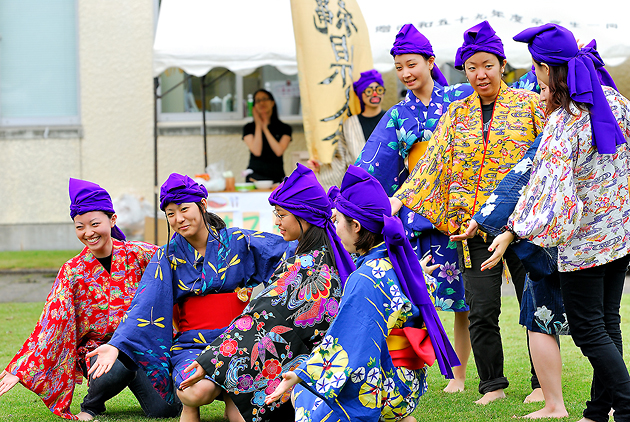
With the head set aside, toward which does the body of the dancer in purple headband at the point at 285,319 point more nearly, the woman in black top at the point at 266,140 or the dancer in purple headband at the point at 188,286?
the dancer in purple headband

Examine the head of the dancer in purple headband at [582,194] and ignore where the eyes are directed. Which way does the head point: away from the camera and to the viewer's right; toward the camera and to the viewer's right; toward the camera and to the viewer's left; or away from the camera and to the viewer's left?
away from the camera and to the viewer's left

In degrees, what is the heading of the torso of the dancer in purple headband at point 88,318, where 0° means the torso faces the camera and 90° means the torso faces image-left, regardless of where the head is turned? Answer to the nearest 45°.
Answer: approximately 0°

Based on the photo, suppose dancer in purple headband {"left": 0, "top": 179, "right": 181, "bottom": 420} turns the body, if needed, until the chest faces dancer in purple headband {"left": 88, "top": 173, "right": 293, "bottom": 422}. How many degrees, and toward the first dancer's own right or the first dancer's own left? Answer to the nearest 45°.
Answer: approximately 45° to the first dancer's own left

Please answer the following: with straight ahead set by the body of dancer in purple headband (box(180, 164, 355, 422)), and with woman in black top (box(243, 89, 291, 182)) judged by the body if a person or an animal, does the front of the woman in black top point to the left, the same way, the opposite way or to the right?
to the left

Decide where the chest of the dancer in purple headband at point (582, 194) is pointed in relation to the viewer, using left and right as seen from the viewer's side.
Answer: facing away from the viewer and to the left of the viewer

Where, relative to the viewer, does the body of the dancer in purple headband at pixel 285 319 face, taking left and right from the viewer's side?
facing to the left of the viewer

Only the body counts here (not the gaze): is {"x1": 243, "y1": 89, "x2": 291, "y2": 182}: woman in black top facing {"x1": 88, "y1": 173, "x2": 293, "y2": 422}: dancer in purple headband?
yes

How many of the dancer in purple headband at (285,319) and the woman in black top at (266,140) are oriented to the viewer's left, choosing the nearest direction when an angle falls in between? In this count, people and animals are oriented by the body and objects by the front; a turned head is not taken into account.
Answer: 1

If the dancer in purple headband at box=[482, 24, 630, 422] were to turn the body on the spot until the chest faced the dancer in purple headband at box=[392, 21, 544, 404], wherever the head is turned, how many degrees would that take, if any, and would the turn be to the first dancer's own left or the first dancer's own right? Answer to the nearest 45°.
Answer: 0° — they already face them

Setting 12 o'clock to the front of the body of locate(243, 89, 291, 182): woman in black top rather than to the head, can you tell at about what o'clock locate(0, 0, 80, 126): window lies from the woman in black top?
The window is roughly at 4 o'clock from the woman in black top.
